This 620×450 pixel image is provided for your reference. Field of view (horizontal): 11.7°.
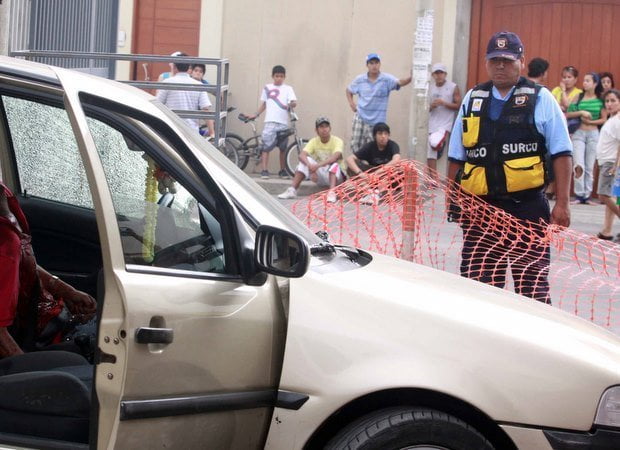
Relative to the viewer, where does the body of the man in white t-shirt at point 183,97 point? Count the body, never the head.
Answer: away from the camera

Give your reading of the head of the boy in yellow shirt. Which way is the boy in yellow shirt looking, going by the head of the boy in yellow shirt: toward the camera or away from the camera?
toward the camera

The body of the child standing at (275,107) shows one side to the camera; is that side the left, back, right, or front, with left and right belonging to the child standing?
front

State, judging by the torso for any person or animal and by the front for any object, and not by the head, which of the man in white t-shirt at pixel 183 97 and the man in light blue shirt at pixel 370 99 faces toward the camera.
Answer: the man in light blue shirt

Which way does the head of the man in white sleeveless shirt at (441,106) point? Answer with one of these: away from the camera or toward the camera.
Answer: toward the camera

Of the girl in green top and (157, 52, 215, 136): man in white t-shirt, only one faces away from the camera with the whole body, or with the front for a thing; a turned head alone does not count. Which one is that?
the man in white t-shirt

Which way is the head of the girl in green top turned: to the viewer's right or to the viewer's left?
to the viewer's left

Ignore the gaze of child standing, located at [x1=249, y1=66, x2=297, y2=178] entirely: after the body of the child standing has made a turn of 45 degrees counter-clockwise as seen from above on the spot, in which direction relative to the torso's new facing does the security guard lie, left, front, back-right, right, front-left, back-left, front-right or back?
front-right

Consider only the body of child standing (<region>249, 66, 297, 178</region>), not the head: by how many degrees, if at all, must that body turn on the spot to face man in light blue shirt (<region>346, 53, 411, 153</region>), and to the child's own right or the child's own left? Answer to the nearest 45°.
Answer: approximately 45° to the child's own left

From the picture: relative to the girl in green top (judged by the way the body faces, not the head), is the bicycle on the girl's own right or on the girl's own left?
on the girl's own right

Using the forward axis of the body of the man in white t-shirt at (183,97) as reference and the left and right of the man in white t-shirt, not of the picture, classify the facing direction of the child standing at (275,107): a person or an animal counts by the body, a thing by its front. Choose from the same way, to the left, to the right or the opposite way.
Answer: the opposite way

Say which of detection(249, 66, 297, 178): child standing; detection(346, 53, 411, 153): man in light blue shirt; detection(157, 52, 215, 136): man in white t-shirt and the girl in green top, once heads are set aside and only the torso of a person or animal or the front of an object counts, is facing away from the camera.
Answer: the man in white t-shirt

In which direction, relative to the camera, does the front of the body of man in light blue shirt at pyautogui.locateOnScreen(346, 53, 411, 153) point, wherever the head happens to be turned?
toward the camera
